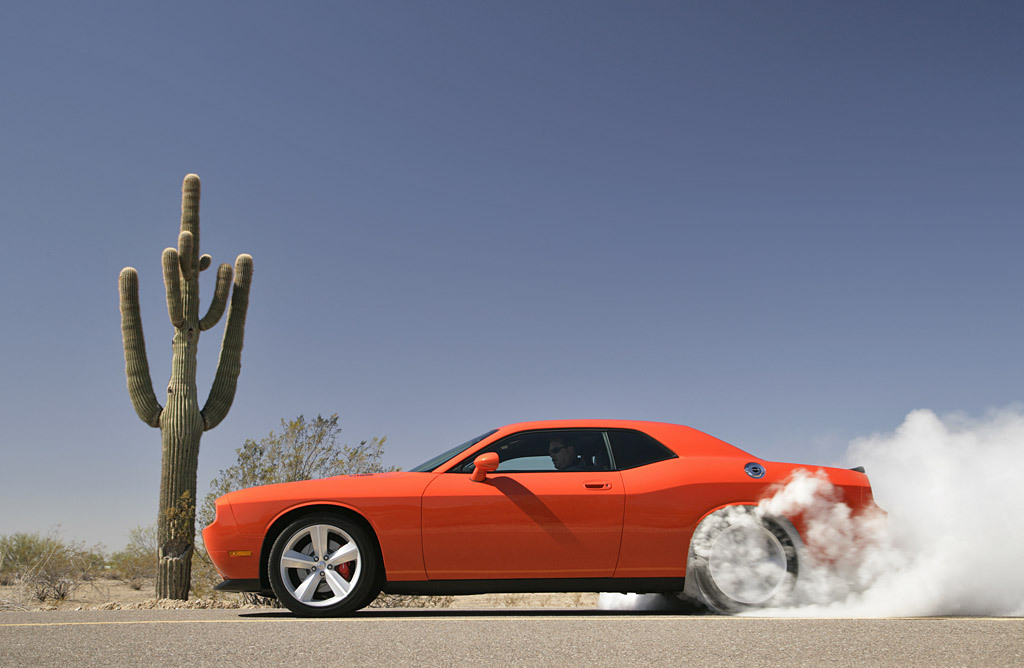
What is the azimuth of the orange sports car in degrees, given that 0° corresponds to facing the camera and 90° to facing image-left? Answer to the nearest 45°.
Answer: approximately 90°

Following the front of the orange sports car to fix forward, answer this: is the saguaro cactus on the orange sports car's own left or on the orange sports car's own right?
on the orange sports car's own right

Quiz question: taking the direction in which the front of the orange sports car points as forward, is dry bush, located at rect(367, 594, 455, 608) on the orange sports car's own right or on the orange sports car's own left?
on the orange sports car's own right
